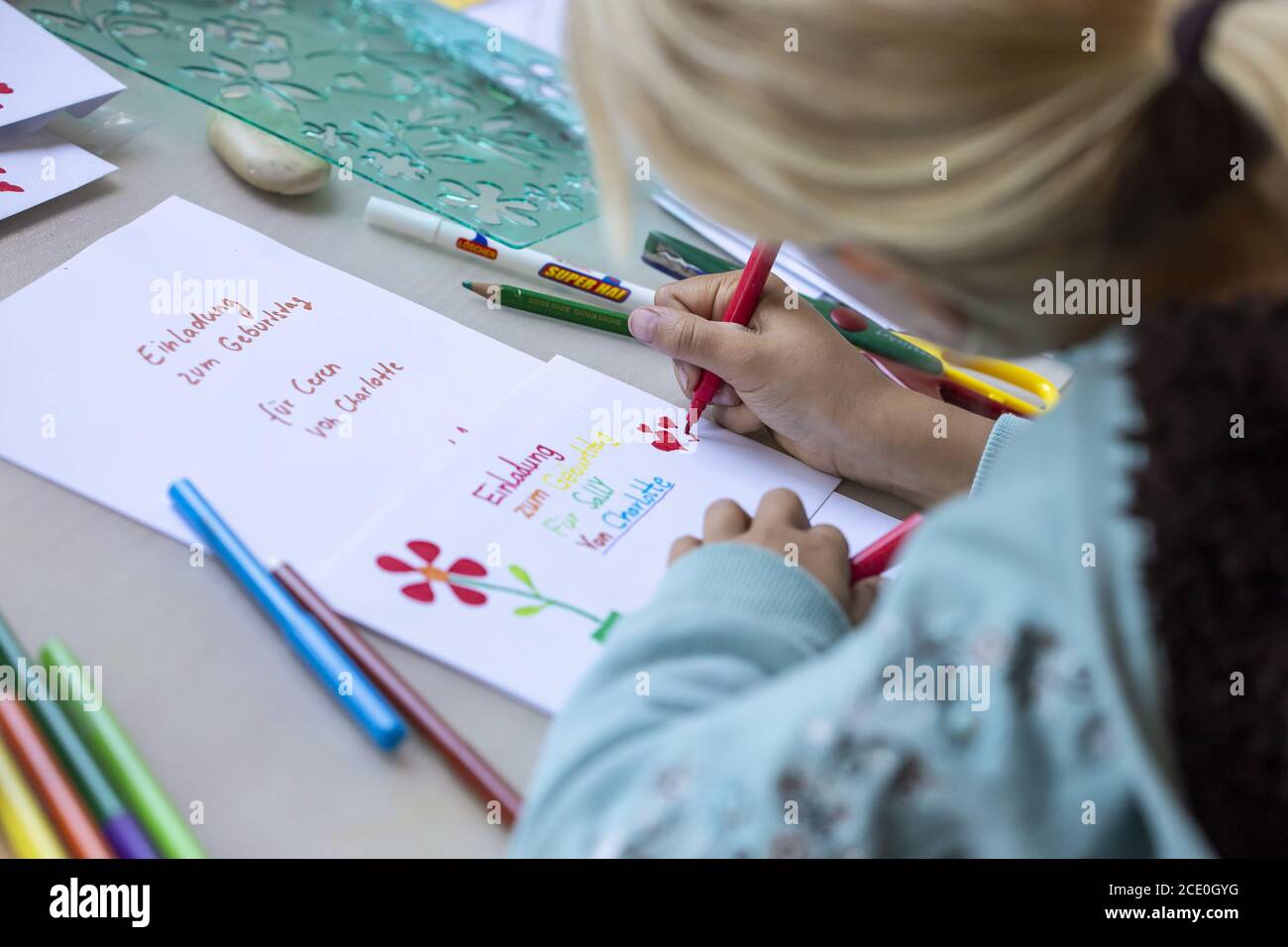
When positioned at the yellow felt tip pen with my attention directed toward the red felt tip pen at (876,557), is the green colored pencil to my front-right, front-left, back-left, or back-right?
front-left

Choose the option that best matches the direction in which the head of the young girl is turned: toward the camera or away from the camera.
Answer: away from the camera

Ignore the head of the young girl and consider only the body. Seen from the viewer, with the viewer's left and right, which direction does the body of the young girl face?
facing away from the viewer and to the left of the viewer
